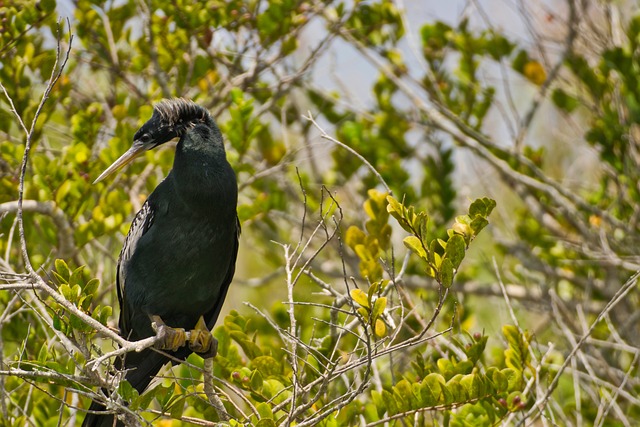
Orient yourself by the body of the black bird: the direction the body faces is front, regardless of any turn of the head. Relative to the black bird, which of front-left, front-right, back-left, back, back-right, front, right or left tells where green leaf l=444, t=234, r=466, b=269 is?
front-left

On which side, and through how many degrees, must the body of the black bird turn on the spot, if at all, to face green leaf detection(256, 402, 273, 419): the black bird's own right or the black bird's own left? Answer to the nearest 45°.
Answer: approximately 90° to the black bird's own left

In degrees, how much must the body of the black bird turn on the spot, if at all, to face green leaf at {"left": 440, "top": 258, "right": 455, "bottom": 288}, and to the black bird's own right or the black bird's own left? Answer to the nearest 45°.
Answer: approximately 45° to the black bird's own left

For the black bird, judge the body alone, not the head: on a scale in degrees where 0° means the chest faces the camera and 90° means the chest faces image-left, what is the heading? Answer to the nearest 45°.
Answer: approximately 0°
